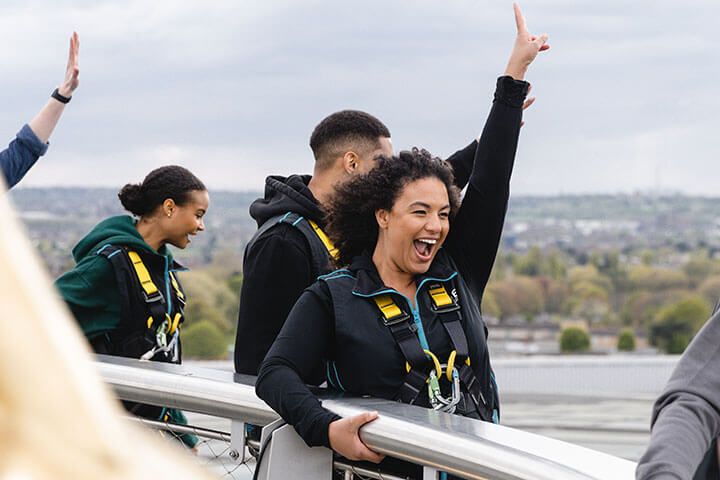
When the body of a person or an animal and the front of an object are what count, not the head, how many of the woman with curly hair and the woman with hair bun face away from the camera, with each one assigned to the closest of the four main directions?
0

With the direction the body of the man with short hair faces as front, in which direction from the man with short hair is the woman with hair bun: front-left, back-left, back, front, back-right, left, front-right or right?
back-left

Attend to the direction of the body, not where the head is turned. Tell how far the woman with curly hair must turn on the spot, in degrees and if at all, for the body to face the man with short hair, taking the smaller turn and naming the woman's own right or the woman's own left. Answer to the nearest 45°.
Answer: approximately 180°

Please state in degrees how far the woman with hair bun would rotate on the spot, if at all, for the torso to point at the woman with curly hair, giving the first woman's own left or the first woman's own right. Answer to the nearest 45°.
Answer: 0° — they already face them

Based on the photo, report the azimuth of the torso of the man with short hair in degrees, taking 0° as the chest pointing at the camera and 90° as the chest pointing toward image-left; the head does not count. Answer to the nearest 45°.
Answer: approximately 270°

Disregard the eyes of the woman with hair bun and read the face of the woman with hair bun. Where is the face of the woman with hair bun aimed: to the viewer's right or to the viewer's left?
to the viewer's right

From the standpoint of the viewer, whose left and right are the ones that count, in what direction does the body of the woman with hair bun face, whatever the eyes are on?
facing the viewer and to the right of the viewer
